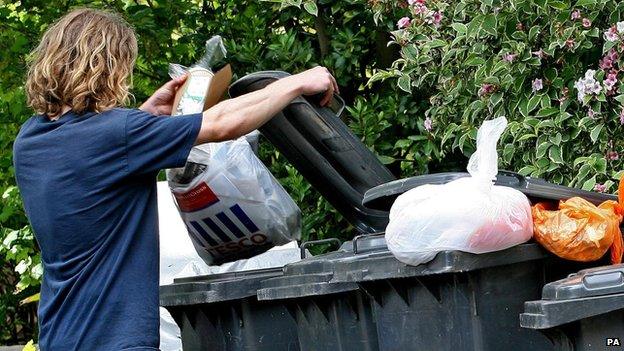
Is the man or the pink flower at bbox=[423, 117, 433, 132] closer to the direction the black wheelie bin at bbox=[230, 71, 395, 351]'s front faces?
the man

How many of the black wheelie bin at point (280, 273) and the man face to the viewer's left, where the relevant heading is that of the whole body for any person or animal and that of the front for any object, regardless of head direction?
1

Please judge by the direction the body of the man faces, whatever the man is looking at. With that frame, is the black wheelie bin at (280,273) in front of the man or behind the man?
in front

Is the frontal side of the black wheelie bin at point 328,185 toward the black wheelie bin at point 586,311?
no

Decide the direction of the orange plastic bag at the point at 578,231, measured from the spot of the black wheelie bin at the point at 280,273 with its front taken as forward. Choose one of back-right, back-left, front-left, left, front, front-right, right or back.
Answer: back-left

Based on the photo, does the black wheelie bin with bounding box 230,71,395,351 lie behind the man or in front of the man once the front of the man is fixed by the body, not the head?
in front

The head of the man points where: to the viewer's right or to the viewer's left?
to the viewer's right

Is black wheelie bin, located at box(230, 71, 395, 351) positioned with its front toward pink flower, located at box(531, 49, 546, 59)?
no

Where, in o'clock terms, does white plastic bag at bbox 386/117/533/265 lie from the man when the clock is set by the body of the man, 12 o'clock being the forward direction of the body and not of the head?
The white plastic bag is roughly at 2 o'clock from the man.

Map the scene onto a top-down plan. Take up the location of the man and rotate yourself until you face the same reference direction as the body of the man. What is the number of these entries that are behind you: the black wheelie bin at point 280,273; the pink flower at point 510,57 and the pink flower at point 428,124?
0

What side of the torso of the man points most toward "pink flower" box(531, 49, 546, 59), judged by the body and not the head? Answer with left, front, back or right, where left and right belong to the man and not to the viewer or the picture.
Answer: front

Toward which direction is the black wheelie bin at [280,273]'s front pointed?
to the viewer's left

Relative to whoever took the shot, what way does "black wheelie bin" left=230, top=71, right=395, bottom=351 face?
facing to the left of the viewer

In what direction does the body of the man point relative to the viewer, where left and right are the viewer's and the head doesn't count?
facing away from the viewer and to the right of the viewer
